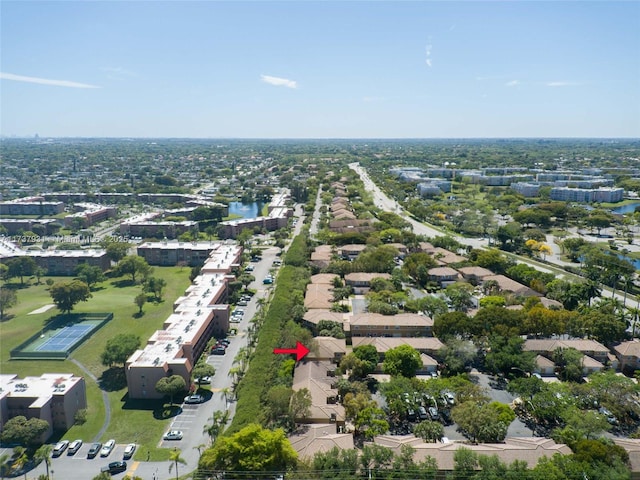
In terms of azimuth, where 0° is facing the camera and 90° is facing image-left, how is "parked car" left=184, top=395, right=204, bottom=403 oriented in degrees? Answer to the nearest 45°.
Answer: approximately 90°

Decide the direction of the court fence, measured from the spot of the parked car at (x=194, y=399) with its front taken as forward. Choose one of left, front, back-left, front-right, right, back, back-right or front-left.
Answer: front-right

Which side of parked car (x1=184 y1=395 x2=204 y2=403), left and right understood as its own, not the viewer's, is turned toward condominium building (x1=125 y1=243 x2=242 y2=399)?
right

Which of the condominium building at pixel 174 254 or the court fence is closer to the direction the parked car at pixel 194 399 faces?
the court fence

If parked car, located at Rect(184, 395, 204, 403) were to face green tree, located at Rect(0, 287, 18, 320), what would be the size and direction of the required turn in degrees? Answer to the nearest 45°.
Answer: approximately 45° to its right

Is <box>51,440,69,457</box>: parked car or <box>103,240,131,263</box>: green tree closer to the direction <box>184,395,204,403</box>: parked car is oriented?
the parked car

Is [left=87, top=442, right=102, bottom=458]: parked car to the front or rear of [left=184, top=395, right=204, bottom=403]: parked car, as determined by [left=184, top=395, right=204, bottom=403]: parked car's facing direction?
to the front

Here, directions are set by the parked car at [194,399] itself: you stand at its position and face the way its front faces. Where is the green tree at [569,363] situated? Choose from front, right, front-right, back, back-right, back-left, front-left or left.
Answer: back

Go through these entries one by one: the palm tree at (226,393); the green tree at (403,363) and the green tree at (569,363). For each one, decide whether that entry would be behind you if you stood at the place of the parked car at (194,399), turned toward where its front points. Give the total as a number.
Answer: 3

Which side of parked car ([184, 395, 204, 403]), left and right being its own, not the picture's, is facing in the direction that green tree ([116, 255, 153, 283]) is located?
right

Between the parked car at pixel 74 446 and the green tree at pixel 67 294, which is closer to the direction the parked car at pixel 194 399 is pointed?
the parked car
